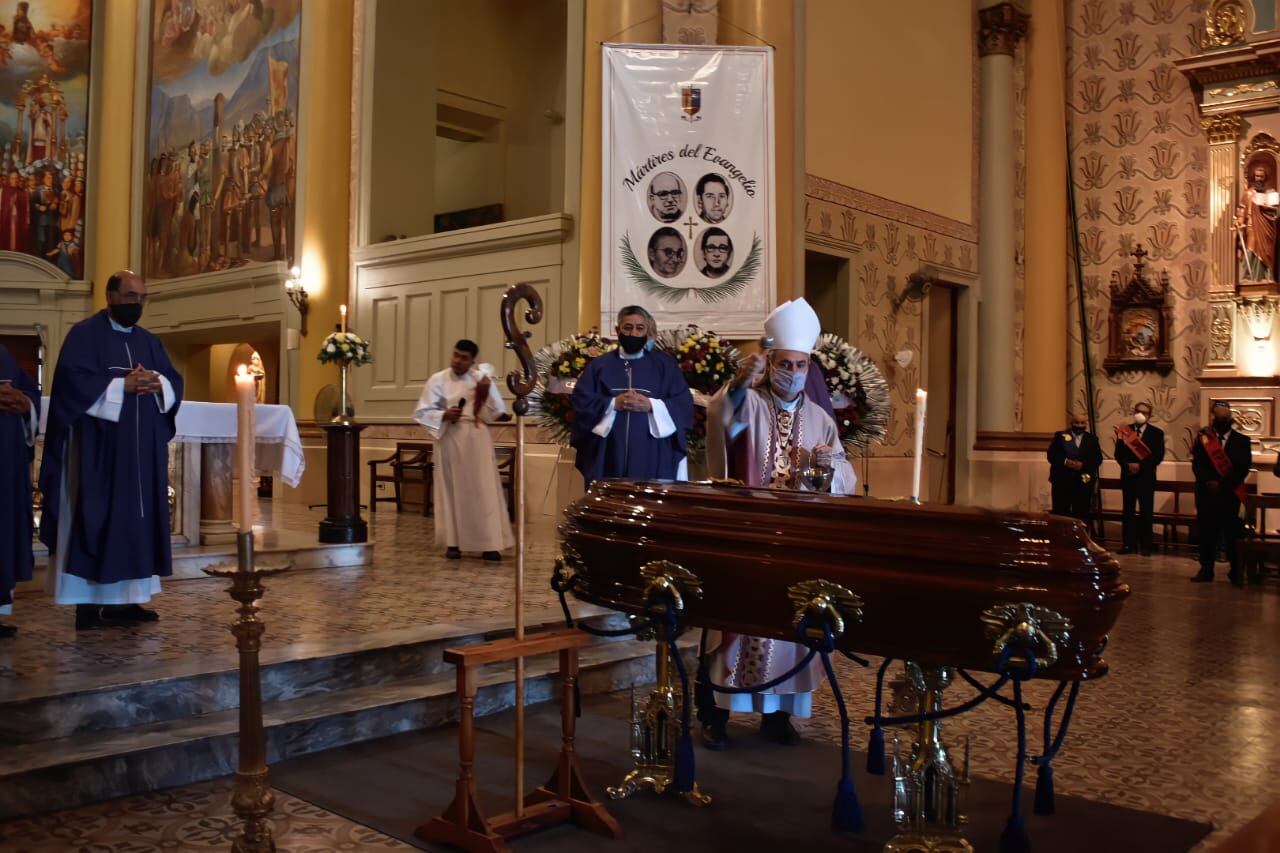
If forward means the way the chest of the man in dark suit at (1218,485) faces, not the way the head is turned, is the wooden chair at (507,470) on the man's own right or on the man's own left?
on the man's own right

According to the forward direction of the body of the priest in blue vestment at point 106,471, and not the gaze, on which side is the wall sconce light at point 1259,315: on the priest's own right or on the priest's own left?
on the priest's own left

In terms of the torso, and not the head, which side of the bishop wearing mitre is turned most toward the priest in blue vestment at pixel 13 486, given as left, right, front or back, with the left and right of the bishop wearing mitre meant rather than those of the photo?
right

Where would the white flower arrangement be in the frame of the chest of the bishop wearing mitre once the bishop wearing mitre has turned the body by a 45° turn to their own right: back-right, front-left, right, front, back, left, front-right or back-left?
right

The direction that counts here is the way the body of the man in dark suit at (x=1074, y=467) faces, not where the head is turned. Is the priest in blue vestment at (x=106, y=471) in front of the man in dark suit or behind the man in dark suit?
in front

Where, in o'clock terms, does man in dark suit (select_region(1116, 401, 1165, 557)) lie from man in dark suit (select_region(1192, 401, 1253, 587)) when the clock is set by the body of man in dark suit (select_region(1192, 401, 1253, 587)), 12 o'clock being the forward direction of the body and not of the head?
man in dark suit (select_region(1116, 401, 1165, 557)) is roughly at 5 o'clock from man in dark suit (select_region(1192, 401, 1253, 587)).
